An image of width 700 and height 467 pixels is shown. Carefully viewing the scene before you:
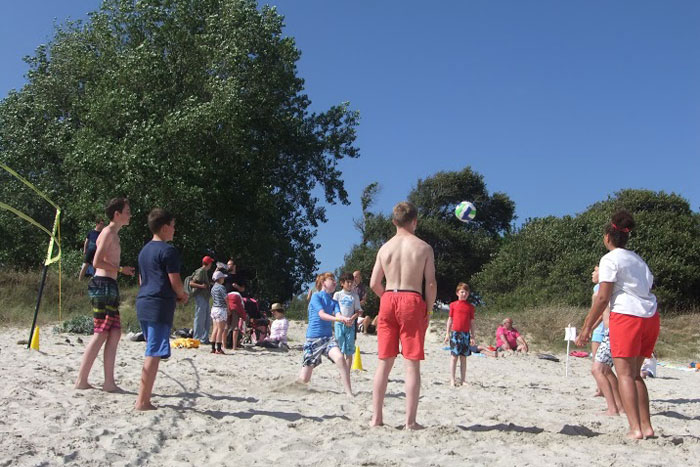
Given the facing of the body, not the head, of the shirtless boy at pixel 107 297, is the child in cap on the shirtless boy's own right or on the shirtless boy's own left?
on the shirtless boy's own left

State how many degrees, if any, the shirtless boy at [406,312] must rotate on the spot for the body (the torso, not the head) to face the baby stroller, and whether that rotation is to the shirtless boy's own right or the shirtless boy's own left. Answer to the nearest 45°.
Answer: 0° — they already face it

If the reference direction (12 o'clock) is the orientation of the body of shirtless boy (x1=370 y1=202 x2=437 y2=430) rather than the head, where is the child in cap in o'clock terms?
The child in cap is roughly at 11 o'clock from the shirtless boy.

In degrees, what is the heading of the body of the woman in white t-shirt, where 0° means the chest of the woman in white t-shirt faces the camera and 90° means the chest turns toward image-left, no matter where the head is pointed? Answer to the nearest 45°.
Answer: approximately 135°

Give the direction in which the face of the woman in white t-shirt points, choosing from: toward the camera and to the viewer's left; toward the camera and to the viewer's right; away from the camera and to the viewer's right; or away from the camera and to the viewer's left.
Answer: away from the camera and to the viewer's left

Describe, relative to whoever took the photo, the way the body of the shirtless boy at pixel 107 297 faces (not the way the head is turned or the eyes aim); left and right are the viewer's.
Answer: facing to the right of the viewer

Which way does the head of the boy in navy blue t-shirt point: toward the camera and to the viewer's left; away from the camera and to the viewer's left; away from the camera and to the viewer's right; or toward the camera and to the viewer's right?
away from the camera and to the viewer's right

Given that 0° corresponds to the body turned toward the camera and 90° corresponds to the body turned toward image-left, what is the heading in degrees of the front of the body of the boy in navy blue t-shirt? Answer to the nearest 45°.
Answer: approximately 225°

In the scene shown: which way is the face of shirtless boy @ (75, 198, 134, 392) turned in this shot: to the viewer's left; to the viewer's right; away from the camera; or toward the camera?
to the viewer's right

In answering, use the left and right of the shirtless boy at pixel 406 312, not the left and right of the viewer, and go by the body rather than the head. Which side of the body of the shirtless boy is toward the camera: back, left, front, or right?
back

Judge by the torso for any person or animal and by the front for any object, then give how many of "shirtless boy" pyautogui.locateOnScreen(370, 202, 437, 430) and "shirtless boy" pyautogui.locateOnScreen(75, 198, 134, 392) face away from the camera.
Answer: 1
